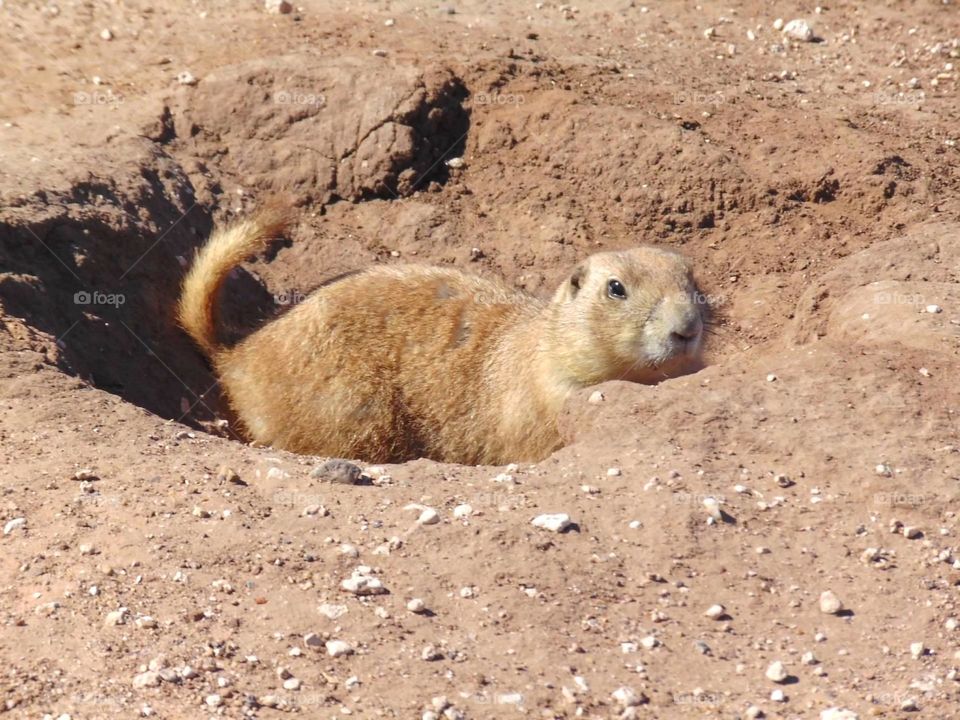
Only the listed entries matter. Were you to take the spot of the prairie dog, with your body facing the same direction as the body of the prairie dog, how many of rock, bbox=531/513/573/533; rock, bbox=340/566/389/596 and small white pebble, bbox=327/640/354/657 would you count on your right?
3

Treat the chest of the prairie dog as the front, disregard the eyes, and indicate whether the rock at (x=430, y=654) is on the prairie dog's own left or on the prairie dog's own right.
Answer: on the prairie dog's own right

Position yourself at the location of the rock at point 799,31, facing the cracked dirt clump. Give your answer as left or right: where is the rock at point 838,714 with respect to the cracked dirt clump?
left

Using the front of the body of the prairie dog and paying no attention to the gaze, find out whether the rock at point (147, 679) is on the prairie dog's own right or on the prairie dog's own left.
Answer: on the prairie dog's own right

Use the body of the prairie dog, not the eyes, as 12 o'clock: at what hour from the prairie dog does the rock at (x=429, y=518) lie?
The rock is roughly at 3 o'clock from the prairie dog.

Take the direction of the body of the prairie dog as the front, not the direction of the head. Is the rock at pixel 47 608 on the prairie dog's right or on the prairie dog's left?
on the prairie dog's right

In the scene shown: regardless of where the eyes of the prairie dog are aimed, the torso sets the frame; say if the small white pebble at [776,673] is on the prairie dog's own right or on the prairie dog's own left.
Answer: on the prairie dog's own right

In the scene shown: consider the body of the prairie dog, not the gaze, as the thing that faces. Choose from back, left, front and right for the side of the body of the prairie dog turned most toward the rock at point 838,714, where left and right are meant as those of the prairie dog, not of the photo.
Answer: right

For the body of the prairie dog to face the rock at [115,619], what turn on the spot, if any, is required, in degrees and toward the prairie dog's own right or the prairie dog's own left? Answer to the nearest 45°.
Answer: approximately 90° to the prairie dog's own right

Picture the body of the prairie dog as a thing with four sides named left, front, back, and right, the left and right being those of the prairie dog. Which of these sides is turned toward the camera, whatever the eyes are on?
right

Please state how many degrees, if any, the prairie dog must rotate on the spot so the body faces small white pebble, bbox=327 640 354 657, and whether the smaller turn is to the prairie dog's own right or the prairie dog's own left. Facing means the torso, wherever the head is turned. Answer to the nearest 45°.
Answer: approximately 90° to the prairie dog's own right

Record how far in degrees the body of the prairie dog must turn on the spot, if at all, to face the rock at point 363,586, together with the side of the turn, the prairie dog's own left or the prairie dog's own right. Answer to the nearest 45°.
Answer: approximately 90° to the prairie dog's own right

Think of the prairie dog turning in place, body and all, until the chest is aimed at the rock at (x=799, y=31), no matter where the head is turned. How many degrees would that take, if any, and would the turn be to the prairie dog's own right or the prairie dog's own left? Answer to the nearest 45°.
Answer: approximately 45° to the prairie dog's own left

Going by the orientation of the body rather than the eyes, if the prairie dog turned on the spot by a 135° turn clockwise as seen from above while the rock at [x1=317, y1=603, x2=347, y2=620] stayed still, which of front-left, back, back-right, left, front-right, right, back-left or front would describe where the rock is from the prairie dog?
front-left
